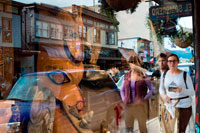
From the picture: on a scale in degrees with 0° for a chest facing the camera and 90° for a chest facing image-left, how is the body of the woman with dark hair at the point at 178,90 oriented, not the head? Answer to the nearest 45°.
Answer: approximately 0°
